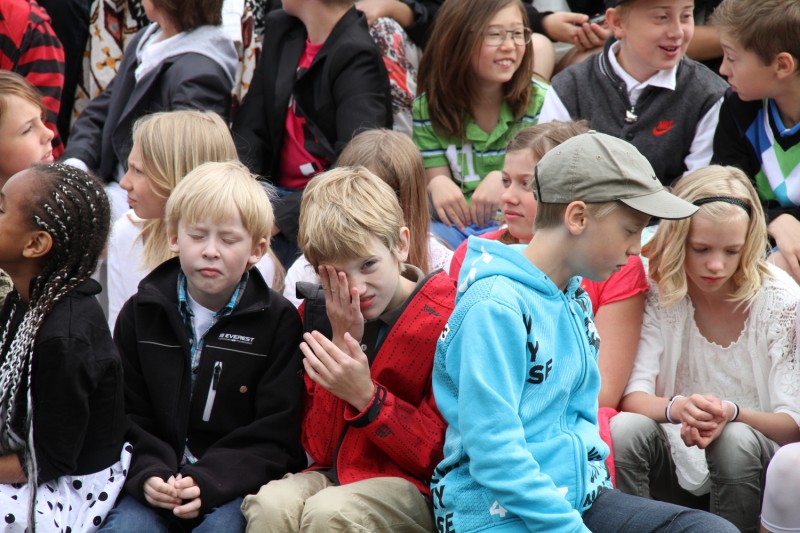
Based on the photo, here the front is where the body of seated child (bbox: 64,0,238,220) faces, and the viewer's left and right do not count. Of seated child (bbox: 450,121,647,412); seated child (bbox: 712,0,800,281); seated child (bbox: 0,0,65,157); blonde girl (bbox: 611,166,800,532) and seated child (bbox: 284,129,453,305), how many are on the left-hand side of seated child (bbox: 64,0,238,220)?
4

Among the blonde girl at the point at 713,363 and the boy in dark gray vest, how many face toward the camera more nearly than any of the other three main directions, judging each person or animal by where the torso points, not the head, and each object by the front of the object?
2

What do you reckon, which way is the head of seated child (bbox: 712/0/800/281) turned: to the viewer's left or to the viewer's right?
to the viewer's left

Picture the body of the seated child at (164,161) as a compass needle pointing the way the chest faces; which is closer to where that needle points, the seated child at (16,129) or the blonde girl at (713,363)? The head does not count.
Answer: the seated child

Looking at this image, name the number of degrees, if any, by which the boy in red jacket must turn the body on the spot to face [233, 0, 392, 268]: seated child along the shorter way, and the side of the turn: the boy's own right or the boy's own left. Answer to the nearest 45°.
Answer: approximately 135° to the boy's own right
